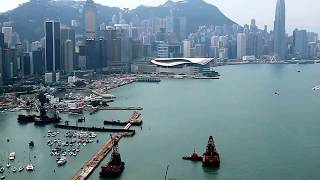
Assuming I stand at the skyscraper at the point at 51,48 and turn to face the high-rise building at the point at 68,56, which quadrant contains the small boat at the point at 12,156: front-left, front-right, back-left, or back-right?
back-right

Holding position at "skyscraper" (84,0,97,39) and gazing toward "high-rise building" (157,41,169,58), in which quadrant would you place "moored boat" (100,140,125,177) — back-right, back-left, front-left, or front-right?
front-right

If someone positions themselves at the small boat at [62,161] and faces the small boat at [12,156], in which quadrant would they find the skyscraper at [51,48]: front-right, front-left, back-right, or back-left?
front-right
